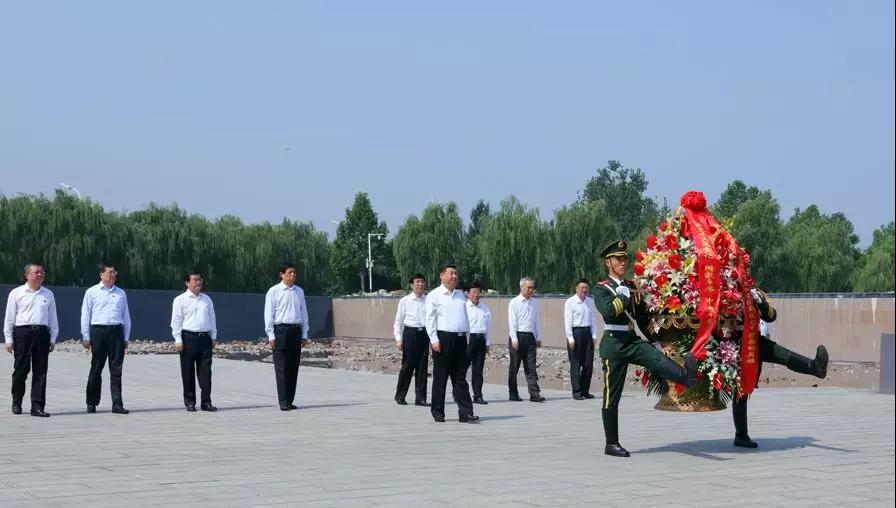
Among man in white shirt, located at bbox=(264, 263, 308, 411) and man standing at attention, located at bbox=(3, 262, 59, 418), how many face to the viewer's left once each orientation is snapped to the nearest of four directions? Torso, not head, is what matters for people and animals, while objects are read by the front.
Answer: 0

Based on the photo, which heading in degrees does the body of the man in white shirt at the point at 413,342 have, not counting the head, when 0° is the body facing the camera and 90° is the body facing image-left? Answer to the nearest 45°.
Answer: approximately 315°

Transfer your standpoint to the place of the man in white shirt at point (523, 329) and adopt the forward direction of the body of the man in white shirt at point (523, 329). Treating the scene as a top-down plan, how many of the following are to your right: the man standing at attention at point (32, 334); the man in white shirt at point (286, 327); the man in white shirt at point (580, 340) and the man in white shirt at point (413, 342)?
3

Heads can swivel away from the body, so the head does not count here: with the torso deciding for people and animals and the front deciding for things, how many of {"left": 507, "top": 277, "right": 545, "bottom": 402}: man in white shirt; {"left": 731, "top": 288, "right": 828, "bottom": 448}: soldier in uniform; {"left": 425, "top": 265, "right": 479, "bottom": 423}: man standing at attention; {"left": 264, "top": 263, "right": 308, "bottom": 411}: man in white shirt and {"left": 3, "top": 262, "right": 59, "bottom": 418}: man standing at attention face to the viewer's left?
0

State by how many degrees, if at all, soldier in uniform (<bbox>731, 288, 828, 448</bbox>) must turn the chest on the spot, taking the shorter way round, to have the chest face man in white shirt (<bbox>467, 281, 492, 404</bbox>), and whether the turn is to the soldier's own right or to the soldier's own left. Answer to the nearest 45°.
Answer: approximately 135° to the soldier's own left

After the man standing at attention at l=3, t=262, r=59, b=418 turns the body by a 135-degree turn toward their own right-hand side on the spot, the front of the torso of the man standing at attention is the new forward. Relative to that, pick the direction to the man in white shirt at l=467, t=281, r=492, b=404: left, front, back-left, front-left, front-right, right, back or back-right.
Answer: back

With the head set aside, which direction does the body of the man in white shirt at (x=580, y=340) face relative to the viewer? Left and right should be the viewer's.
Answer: facing the viewer and to the right of the viewer

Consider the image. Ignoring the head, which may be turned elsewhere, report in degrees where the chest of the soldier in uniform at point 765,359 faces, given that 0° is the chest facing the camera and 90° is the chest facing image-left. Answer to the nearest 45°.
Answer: approximately 270°

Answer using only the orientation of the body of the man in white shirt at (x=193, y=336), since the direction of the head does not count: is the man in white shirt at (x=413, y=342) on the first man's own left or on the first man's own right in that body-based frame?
on the first man's own left

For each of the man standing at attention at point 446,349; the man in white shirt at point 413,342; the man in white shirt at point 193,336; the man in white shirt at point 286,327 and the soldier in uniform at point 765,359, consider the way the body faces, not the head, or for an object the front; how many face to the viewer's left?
0

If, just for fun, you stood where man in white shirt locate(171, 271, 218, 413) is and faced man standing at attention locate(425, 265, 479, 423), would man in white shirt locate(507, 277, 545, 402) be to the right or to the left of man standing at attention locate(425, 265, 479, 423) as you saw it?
left

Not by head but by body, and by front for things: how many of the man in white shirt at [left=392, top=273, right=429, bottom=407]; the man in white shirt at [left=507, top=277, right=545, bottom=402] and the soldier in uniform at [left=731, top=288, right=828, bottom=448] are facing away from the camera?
0

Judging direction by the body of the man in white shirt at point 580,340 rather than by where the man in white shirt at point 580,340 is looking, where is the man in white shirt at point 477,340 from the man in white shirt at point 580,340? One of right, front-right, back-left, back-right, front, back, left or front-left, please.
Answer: back-right

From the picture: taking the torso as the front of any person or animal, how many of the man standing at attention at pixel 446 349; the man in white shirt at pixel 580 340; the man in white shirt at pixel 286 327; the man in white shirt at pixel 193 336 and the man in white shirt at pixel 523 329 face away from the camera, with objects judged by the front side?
0
